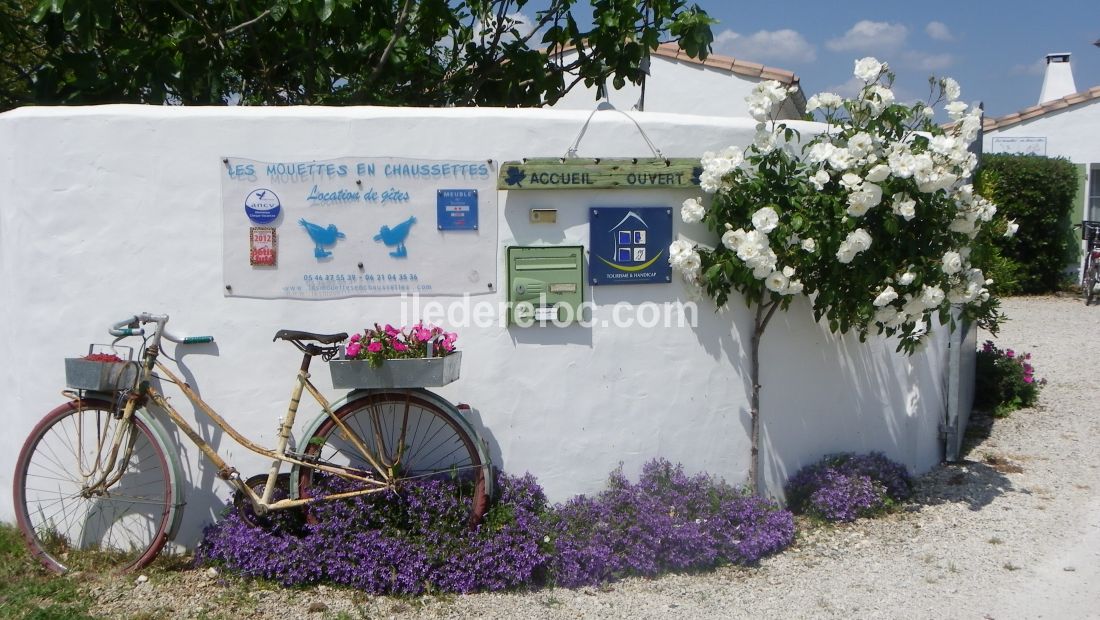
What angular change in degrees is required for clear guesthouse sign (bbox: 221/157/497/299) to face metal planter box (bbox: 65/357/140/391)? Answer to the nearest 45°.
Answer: approximately 90° to its right

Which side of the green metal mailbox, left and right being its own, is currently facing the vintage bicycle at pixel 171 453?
right

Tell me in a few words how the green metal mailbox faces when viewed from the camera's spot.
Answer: facing the viewer

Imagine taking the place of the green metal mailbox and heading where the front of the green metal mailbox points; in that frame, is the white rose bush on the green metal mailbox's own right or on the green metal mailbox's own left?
on the green metal mailbox's own left

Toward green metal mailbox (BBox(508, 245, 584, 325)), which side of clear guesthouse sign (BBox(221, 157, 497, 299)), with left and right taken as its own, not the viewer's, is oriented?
left

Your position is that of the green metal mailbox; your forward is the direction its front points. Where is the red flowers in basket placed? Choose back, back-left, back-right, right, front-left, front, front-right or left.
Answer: right

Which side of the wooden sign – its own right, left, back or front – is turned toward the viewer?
front

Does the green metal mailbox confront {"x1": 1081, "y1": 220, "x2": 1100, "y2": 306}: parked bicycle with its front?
no

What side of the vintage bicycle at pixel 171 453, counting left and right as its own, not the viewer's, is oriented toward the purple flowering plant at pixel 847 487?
back

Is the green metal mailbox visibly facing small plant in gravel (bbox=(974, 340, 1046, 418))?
no

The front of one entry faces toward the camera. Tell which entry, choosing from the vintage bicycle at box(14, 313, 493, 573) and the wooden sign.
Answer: the wooden sign

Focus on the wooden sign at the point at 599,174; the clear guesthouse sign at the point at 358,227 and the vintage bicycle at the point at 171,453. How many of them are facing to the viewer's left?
1

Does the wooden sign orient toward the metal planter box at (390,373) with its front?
no

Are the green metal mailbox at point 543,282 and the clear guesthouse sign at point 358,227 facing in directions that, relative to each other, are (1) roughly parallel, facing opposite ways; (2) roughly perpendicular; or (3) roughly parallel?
roughly parallel

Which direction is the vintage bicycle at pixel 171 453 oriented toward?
to the viewer's left

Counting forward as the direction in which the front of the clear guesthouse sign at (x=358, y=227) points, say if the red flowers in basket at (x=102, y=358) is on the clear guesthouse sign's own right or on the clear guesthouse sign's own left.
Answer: on the clear guesthouse sign's own right

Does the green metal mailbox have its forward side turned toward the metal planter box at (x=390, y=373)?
no
